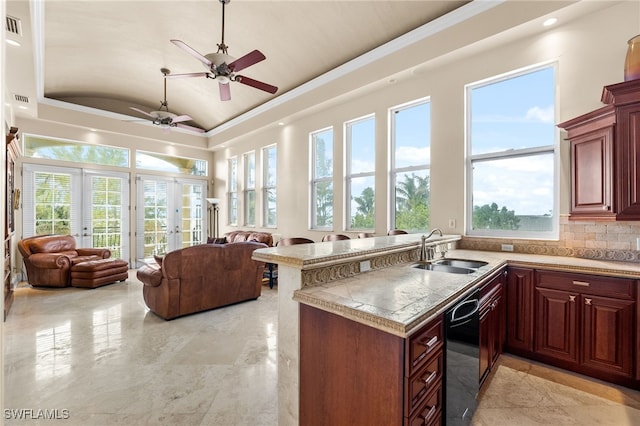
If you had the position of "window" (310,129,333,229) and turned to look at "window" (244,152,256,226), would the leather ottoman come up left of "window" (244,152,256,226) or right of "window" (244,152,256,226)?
left

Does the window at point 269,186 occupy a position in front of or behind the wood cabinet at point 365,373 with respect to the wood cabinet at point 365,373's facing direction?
behind

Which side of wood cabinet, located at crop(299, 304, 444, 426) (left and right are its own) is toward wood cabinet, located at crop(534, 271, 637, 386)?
left

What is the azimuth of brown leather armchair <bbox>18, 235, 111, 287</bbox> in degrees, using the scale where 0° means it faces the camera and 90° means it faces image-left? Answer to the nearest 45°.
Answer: approximately 315°

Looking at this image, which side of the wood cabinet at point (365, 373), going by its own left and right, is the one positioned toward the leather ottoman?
back

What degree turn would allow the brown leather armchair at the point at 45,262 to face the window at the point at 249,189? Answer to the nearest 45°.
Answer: approximately 45° to its left

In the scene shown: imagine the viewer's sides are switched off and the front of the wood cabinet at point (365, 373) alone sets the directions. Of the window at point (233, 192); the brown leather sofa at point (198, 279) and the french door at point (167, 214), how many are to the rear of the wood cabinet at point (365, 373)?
3

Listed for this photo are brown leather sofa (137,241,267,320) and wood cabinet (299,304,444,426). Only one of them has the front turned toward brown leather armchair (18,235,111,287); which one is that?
brown leather sofa (137,241,267,320)

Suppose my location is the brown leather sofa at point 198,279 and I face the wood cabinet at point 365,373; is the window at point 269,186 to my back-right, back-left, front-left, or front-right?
back-left

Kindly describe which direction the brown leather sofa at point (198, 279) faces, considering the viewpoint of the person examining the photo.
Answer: facing away from the viewer and to the left of the viewer
